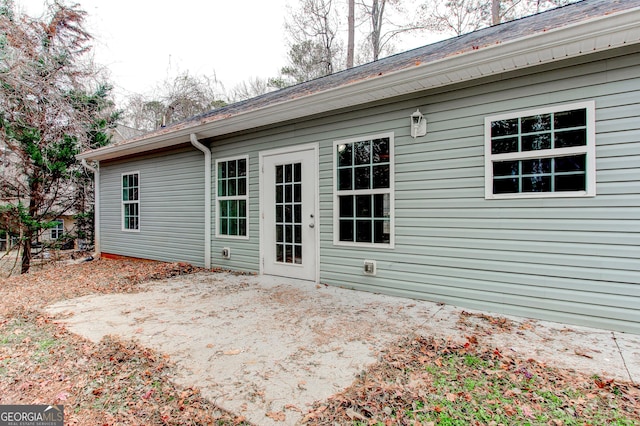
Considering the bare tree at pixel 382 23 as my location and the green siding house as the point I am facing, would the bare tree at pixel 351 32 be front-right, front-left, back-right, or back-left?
front-right

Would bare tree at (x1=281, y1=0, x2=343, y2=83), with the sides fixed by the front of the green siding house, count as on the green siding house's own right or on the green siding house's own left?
on the green siding house's own left

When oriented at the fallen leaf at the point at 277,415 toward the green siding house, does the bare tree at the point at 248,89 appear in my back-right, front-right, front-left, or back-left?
front-left

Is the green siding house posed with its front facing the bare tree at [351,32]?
no

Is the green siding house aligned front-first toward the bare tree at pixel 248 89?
no
